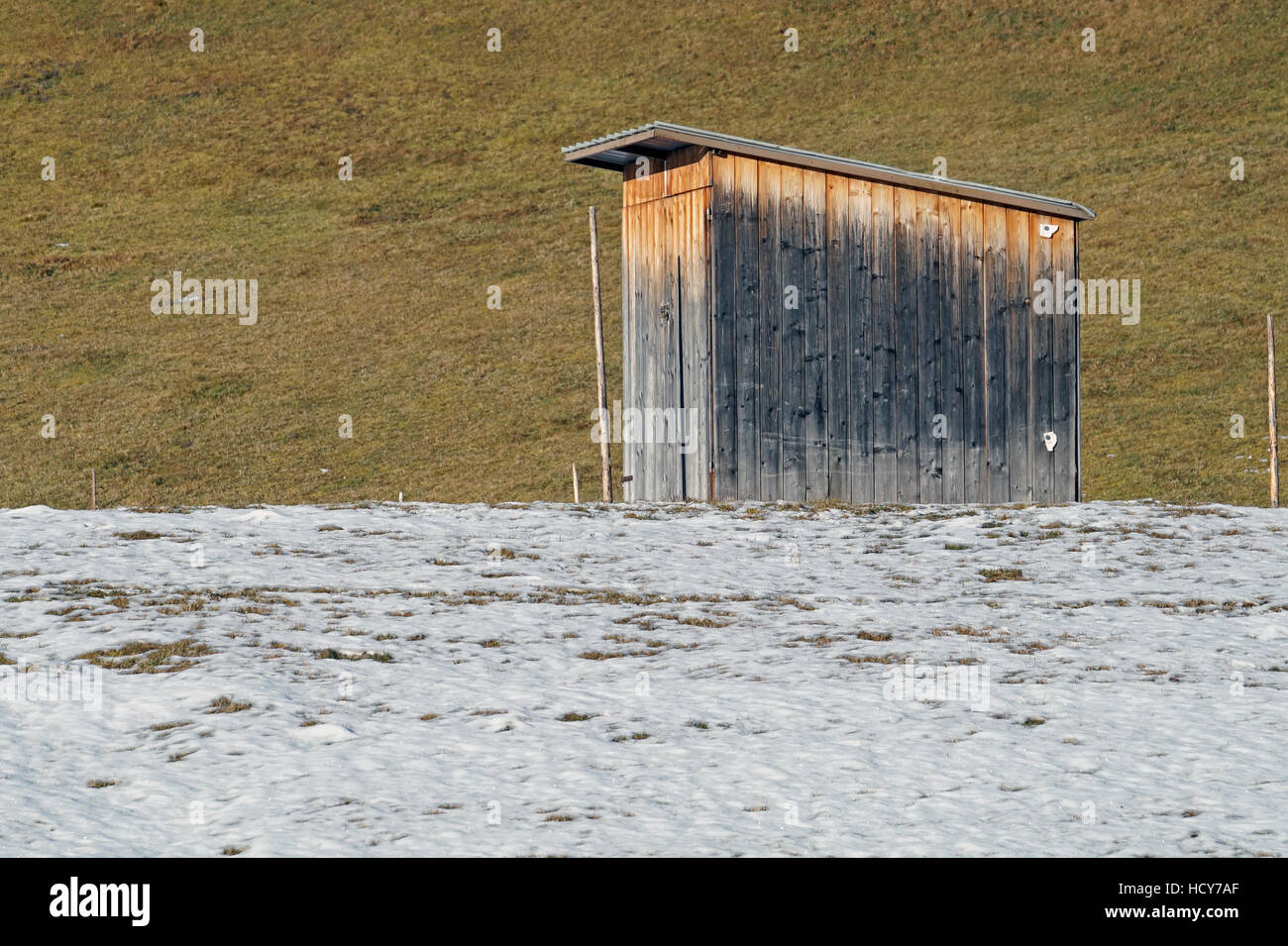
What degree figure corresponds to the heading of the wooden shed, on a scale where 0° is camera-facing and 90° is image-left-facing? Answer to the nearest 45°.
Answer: approximately 45°
